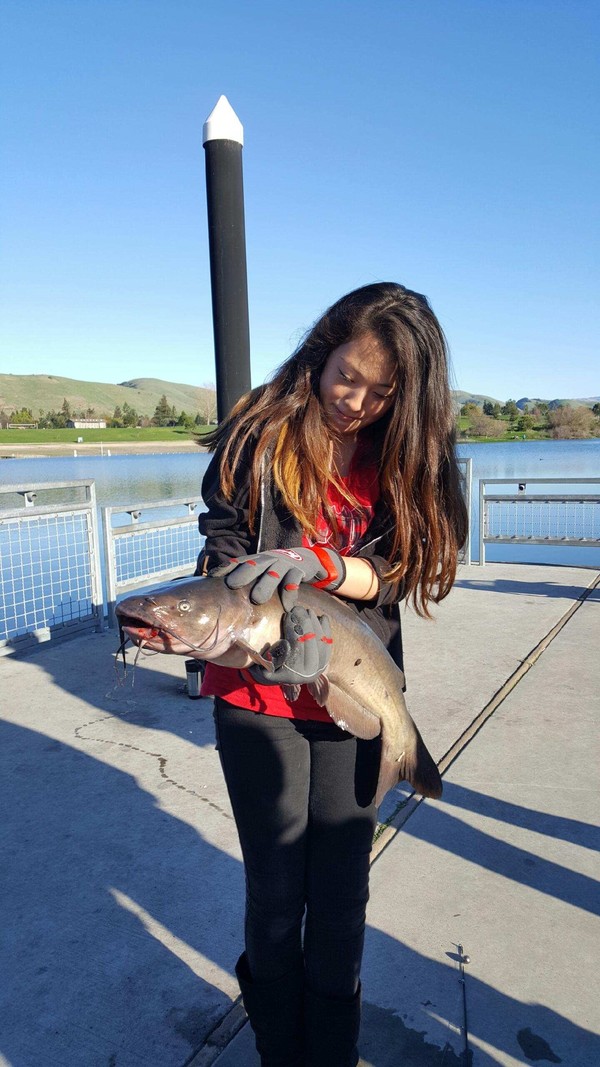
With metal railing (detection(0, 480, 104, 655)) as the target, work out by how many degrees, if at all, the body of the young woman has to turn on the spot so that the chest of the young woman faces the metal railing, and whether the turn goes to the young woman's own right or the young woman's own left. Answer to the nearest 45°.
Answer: approximately 135° to the young woman's own right

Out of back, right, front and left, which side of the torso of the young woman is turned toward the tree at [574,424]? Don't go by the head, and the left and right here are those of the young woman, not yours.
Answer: back

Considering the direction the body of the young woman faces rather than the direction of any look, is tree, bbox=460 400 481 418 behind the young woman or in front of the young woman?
behind

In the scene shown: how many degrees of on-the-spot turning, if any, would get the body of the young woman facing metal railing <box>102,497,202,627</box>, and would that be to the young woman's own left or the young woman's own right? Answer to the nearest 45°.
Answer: approximately 180°

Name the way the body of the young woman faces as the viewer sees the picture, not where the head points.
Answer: toward the camera

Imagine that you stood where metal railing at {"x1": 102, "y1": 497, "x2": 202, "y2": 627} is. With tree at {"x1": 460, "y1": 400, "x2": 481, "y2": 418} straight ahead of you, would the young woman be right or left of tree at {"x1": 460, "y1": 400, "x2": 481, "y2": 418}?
right

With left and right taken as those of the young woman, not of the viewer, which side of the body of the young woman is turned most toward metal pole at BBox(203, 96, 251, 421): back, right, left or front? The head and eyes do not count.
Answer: back

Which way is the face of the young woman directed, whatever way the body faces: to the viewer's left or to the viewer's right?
to the viewer's left

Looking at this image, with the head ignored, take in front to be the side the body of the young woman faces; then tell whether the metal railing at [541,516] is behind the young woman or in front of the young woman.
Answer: behind

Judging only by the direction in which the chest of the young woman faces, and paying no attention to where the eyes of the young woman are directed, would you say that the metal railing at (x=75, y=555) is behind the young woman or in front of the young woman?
behind
